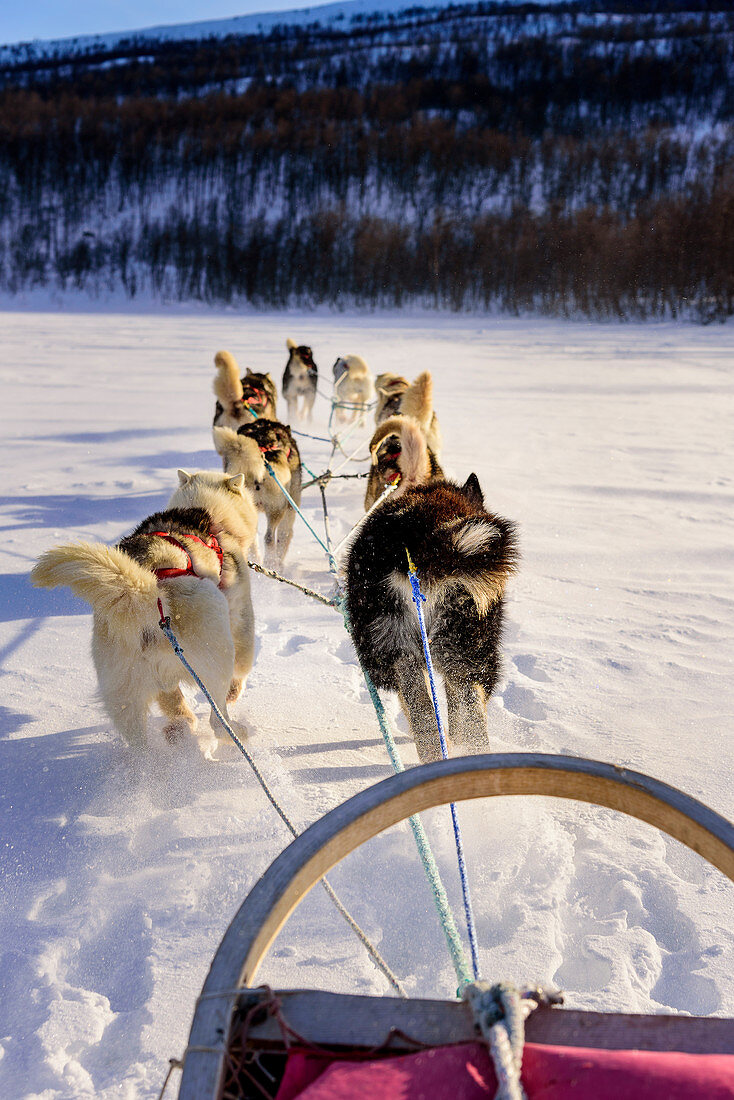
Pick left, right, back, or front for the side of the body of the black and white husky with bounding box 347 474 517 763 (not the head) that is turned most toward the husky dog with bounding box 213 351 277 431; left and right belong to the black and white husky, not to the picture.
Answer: front

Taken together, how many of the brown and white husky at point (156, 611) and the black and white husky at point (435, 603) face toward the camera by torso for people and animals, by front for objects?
0

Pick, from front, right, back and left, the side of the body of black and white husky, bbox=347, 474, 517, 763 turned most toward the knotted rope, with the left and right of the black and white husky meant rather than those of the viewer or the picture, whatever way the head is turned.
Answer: back

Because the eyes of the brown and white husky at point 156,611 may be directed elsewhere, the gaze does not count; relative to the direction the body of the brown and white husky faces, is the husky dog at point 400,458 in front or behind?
in front

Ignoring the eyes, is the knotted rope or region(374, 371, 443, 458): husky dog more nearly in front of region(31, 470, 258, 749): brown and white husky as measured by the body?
the husky dog

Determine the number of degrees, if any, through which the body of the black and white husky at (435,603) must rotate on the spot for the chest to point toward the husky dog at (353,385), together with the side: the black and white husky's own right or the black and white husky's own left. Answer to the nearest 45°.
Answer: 0° — it already faces it

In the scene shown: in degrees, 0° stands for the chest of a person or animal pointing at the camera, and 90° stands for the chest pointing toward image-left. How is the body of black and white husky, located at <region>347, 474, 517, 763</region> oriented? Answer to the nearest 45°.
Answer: approximately 180°

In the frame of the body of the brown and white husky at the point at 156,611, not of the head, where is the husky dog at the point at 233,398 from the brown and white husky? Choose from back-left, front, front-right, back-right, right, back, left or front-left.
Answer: front-left

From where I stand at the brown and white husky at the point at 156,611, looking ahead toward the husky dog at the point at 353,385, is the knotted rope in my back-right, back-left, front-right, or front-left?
back-right

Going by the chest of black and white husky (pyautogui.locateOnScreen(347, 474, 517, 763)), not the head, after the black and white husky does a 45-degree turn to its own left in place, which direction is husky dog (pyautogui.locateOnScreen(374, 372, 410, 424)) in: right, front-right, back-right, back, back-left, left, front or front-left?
front-right

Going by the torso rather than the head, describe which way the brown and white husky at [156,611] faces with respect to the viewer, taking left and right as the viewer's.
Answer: facing away from the viewer and to the right of the viewer

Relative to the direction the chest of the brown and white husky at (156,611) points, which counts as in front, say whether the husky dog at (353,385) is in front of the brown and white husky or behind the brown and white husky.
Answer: in front
